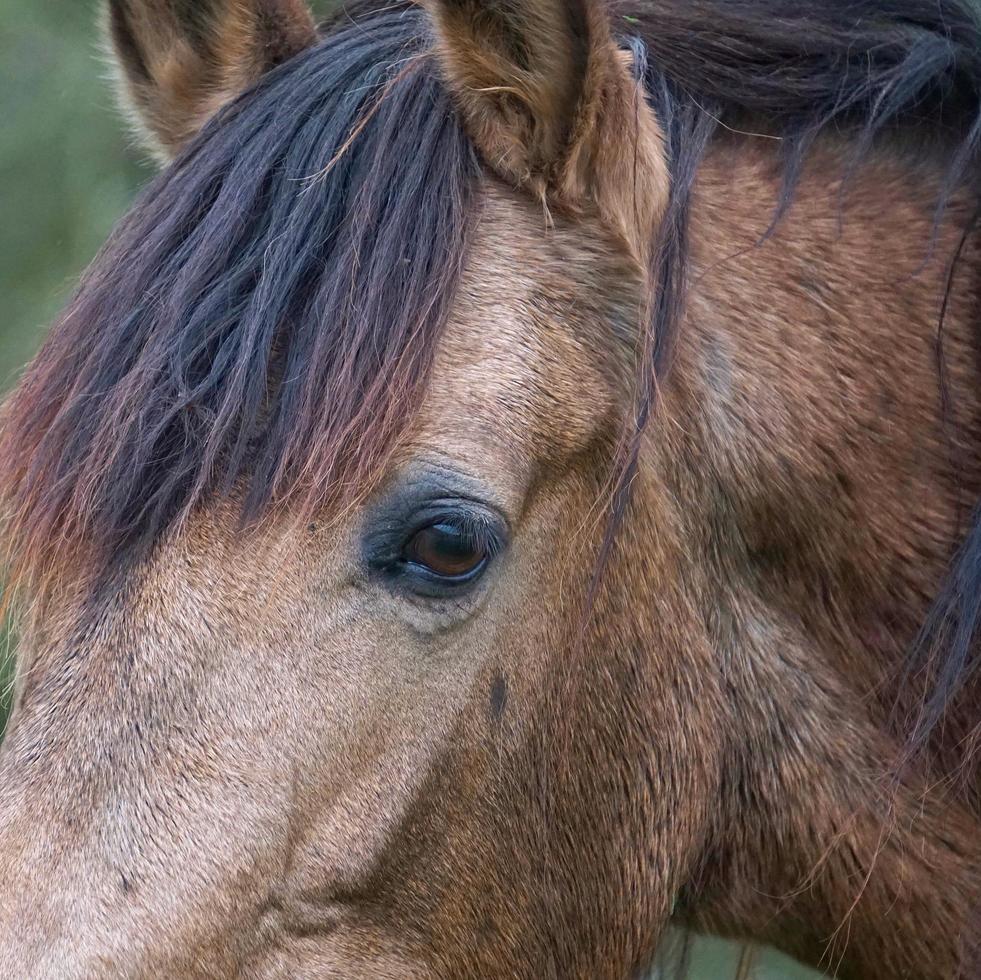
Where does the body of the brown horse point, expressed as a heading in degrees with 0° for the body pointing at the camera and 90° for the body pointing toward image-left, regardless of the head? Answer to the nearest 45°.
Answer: approximately 45°
